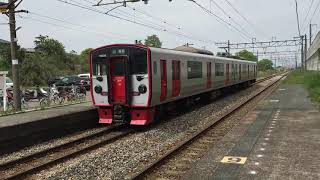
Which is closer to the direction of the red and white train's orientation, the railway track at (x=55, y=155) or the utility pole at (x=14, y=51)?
the railway track

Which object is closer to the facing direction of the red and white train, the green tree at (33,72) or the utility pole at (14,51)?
the utility pole

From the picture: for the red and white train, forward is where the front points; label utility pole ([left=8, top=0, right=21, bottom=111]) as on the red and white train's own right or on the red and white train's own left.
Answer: on the red and white train's own right

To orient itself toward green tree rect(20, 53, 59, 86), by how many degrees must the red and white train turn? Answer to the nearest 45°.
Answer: approximately 90° to its right

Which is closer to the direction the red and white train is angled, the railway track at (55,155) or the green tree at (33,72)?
the railway track

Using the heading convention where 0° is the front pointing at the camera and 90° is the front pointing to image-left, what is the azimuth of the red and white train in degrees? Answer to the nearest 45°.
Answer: approximately 45°
